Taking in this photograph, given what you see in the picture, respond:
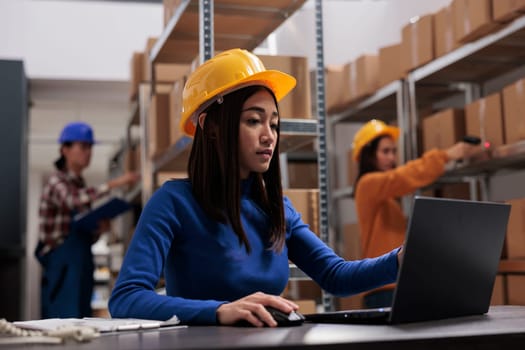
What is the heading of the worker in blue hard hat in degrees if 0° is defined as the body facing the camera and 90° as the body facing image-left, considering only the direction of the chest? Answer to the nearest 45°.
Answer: approximately 270°

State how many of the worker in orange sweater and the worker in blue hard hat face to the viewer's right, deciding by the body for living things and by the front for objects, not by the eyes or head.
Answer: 2

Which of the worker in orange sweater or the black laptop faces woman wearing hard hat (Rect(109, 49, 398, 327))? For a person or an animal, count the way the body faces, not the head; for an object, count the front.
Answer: the black laptop

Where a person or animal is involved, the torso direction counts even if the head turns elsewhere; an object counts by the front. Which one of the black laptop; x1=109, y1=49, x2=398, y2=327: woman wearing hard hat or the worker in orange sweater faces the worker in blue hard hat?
the black laptop

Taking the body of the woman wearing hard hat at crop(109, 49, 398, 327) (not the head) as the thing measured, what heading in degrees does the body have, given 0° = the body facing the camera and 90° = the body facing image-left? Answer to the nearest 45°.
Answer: approximately 315°

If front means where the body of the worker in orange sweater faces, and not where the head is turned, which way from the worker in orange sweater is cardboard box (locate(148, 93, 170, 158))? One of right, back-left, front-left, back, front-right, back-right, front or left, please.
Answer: back

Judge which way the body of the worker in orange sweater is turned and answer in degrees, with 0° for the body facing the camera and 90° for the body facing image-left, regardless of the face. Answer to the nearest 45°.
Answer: approximately 270°

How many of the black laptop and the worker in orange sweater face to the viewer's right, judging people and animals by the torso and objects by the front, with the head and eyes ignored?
1

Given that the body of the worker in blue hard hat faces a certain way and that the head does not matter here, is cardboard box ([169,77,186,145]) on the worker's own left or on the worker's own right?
on the worker's own right

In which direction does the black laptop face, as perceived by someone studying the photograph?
facing away from the viewer and to the left of the viewer

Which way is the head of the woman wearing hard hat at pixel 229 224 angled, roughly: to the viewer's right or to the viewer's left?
to the viewer's right

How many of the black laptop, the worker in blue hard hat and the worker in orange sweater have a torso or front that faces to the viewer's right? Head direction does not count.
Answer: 2

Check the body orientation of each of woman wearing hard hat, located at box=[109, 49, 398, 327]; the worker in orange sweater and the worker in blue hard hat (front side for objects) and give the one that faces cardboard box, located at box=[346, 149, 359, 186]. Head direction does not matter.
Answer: the worker in blue hard hat
